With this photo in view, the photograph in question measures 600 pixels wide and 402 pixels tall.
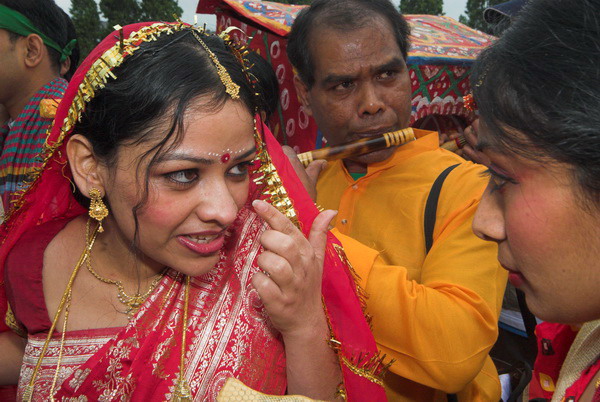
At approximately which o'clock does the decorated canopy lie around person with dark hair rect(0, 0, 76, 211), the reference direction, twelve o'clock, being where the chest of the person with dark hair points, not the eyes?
The decorated canopy is roughly at 5 o'clock from the person with dark hair.

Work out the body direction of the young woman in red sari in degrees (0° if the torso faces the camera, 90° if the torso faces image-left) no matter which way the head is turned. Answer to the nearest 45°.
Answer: approximately 315°

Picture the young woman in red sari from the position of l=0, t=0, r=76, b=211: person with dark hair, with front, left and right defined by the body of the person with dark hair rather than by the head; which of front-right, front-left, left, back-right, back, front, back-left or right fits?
left

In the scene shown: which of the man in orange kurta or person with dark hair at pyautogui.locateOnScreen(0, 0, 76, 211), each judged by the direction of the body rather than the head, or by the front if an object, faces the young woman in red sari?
the man in orange kurta

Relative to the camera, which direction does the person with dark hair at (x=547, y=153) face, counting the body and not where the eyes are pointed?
to the viewer's left

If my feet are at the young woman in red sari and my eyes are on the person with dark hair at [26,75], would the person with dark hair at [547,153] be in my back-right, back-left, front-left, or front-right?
back-right

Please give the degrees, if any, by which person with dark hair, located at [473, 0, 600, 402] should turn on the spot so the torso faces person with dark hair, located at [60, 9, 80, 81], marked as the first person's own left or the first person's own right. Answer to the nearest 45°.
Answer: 0° — they already face them

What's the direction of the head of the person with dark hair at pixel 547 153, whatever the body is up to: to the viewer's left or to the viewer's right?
to the viewer's left

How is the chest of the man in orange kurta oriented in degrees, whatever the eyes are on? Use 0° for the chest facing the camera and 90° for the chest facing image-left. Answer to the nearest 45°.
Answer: approximately 45°

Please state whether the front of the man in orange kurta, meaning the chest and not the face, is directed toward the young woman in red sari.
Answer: yes
